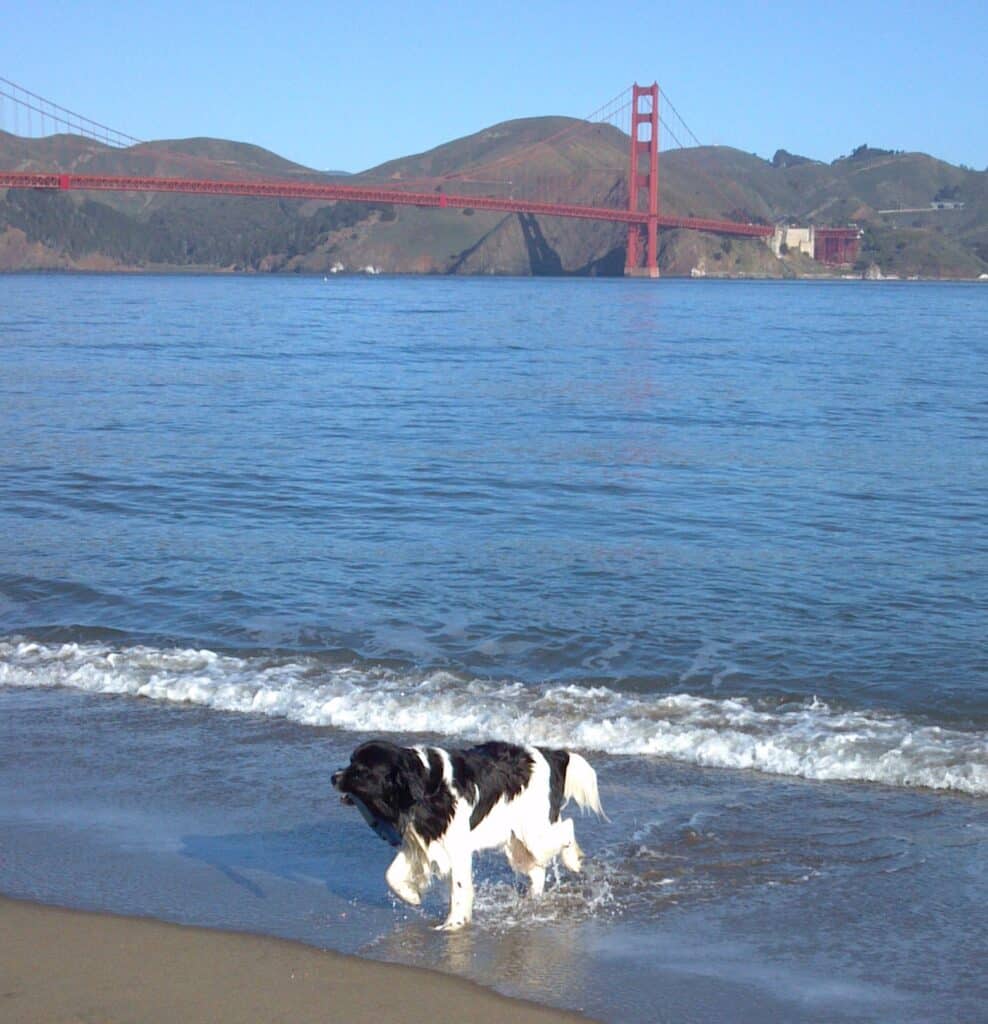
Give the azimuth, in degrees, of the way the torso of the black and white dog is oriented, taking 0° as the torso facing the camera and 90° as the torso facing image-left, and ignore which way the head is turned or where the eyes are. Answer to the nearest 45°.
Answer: approximately 45°
